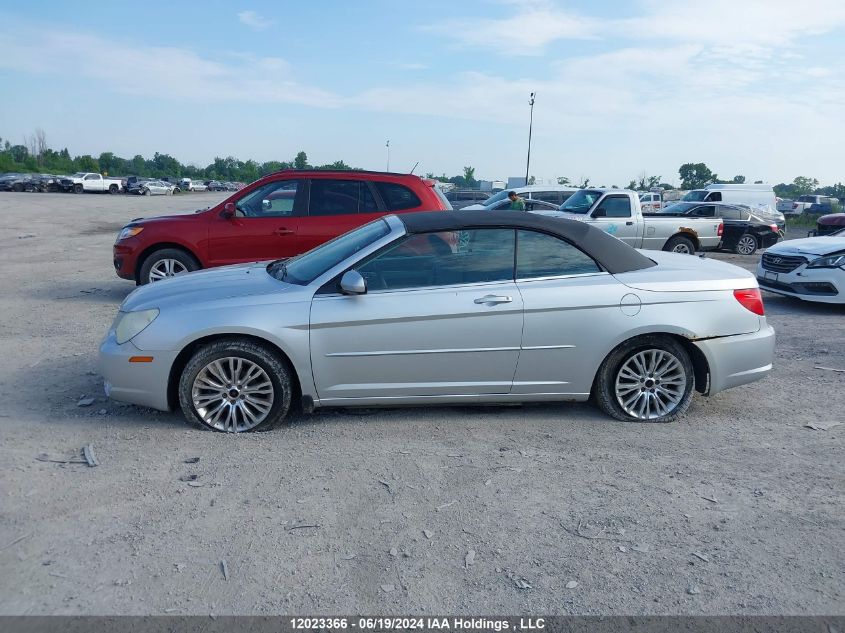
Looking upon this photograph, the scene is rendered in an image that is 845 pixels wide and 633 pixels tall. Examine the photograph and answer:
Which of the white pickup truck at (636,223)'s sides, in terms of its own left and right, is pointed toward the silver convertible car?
left

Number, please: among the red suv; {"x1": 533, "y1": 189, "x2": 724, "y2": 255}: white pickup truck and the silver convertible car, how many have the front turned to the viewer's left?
3

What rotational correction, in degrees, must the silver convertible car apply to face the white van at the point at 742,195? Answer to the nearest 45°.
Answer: approximately 135° to its right

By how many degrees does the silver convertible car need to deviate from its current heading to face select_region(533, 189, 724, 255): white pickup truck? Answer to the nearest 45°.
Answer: approximately 90° to its right

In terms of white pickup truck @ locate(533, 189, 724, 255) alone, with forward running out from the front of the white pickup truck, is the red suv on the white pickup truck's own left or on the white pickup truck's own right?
on the white pickup truck's own left

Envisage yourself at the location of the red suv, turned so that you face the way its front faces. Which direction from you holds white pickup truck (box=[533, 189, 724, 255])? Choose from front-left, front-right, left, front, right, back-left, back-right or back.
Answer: back-right

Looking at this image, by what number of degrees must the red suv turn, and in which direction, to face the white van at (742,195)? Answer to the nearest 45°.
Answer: approximately 135° to its right

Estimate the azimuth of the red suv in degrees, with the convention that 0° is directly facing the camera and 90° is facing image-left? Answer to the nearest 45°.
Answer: approximately 90°

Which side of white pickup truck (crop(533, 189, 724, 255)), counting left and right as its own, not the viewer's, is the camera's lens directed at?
left

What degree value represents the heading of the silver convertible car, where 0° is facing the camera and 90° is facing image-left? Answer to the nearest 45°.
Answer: approximately 90°
